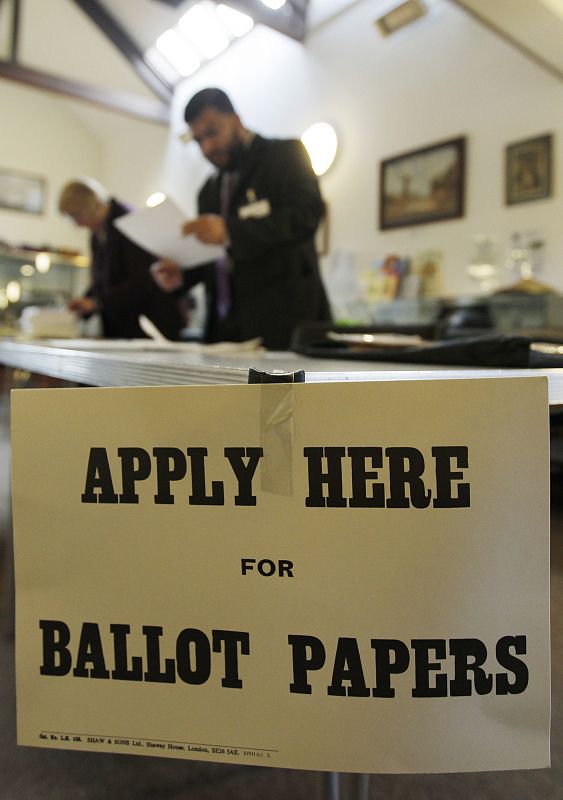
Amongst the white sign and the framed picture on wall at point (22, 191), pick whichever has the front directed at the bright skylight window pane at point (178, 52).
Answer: the framed picture on wall

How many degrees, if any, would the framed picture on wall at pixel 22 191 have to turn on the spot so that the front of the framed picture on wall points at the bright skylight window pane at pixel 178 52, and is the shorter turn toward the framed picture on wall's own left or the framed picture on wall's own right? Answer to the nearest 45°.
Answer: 0° — it already faces it

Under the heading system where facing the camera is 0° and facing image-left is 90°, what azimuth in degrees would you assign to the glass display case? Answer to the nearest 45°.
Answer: approximately 315°

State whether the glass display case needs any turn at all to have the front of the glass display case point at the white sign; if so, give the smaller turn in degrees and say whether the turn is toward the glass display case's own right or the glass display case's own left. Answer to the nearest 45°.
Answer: approximately 45° to the glass display case's own right

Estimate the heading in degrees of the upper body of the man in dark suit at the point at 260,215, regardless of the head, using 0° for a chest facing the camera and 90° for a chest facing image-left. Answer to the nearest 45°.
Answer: approximately 45°

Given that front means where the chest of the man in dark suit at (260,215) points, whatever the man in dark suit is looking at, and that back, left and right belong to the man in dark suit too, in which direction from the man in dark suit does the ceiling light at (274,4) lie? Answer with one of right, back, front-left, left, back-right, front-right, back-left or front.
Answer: back-right

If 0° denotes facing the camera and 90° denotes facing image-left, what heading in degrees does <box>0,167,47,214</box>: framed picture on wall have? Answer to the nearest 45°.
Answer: approximately 315°

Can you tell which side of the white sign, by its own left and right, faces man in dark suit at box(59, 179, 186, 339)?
back
